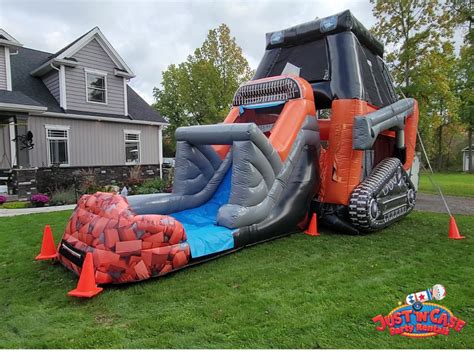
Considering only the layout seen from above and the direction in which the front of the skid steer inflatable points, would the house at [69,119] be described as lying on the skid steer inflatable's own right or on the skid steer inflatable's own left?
on the skid steer inflatable's own right

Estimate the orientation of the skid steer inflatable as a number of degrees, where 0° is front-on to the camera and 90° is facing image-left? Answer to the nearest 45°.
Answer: approximately 45°

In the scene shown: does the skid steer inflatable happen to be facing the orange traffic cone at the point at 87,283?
yes

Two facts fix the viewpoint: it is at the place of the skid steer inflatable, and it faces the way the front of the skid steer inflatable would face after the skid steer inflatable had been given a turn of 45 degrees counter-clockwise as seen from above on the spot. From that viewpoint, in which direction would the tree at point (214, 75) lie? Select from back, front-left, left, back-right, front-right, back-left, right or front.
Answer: back

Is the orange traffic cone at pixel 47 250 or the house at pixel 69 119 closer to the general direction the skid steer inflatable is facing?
the orange traffic cone

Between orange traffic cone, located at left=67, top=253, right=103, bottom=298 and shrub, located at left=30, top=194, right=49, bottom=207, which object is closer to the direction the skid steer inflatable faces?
the orange traffic cone

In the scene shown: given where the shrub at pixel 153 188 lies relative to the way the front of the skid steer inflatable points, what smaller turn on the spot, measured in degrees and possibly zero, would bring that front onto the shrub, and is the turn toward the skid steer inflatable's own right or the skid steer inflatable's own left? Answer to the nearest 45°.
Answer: approximately 90° to the skid steer inflatable's own right
